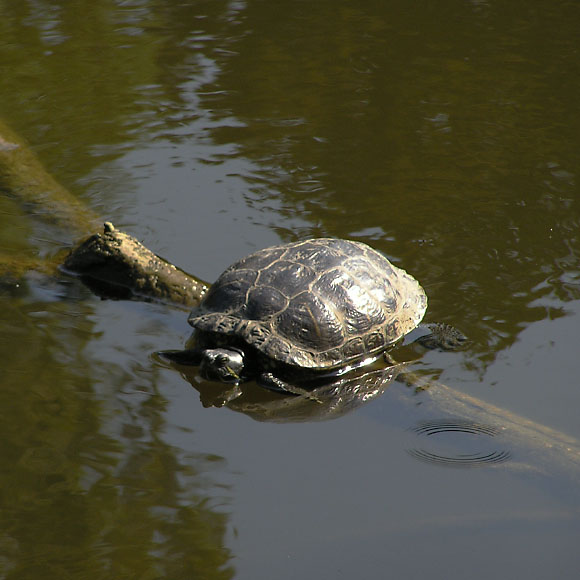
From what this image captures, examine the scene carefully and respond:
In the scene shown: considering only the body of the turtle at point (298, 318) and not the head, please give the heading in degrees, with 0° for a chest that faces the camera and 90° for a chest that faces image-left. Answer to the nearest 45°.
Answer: approximately 45°
